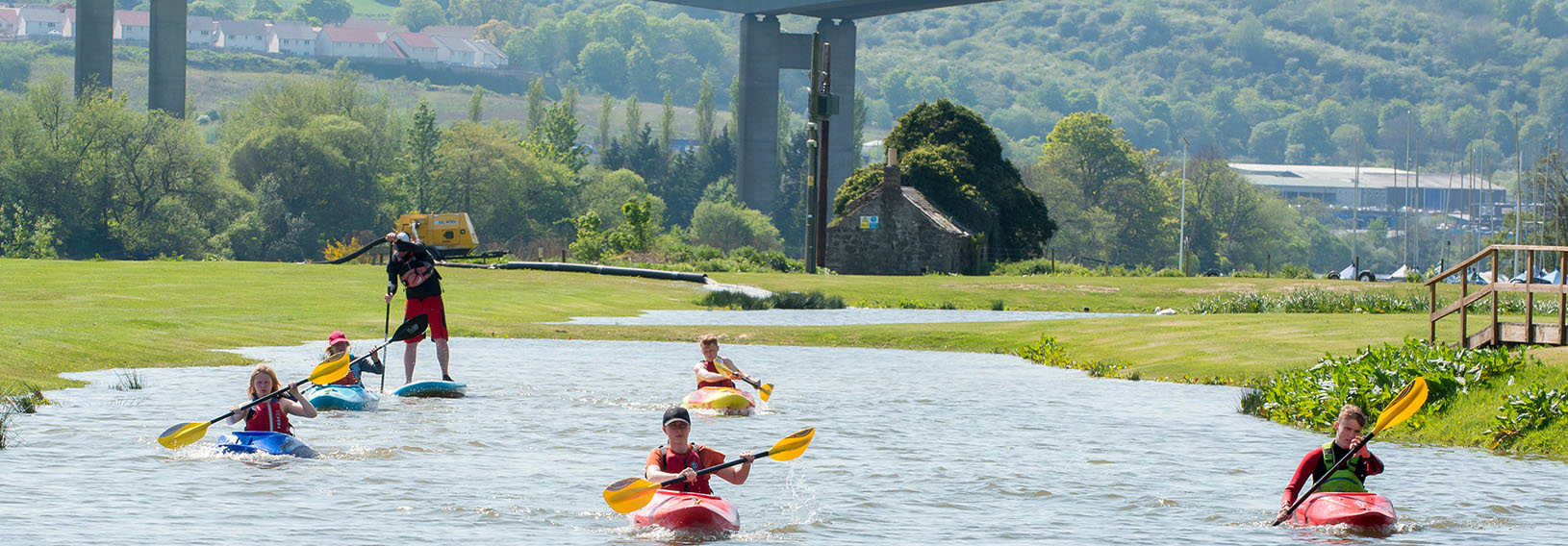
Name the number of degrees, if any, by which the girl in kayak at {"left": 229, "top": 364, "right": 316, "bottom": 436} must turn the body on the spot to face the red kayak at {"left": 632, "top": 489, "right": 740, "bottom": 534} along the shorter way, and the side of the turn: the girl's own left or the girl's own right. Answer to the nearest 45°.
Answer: approximately 45° to the girl's own left

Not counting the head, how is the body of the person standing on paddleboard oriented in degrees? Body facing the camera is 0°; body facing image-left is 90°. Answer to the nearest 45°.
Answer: approximately 45°

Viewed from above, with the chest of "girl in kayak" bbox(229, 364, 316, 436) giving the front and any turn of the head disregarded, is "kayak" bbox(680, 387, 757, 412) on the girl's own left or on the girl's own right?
on the girl's own left

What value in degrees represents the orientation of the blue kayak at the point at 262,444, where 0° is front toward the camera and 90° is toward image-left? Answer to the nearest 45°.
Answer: approximately 315°

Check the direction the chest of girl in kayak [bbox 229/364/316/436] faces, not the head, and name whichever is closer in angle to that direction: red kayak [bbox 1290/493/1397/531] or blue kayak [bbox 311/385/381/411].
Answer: the red kayak

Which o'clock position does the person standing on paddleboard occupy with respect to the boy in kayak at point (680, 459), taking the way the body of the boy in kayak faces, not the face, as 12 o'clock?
The person standing on paddleboard is roughly at 5 o'clock from the boy in kayak.

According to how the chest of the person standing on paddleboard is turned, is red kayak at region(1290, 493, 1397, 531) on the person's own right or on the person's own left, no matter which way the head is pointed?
on the person's own left

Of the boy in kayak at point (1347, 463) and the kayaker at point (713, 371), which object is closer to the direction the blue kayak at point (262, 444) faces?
the boy in kayak

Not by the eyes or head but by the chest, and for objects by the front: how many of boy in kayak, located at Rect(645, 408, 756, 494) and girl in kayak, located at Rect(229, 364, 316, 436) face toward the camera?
2

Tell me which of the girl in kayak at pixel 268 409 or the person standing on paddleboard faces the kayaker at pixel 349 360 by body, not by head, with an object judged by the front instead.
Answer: the person standing on paddleboard
